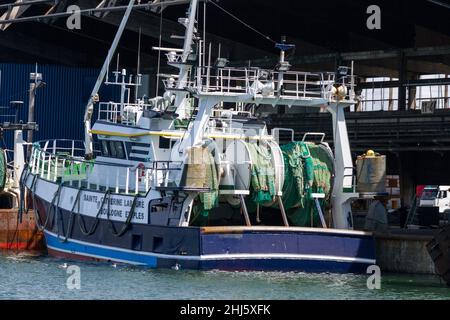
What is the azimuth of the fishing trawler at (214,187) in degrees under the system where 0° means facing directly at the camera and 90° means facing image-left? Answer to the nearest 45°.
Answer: approximately 135°

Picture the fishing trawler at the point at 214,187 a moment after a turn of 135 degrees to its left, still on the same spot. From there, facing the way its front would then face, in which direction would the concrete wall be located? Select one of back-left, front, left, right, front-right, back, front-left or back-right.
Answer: left
